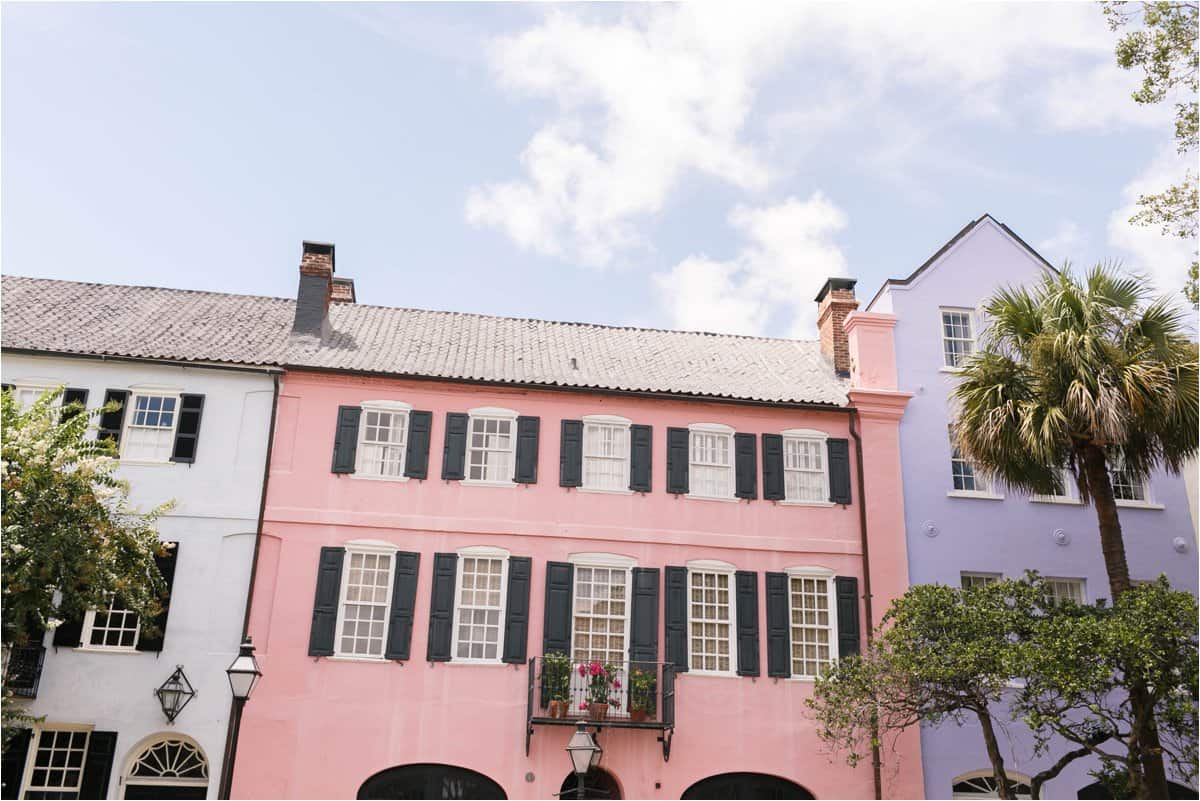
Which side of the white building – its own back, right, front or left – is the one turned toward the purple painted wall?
left

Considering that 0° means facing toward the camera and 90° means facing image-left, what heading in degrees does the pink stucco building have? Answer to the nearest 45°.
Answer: approximately 0°

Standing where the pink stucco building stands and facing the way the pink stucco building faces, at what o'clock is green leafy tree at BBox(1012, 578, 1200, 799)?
The green leafy tree is roughly at 10 o'clock from the pink stucco building.

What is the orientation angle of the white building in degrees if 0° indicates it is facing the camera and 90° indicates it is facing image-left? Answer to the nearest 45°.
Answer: approximately 0°

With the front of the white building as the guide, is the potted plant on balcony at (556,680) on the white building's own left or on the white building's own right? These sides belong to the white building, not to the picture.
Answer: on the white building's own left

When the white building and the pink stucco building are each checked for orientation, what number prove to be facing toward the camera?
2

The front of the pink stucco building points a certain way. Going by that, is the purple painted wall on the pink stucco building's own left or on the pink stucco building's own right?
on the pink stucco building's own left

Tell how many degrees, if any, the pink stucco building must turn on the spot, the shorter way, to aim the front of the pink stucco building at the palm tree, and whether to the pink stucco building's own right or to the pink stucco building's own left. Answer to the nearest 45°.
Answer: approximately 45° to the pink stucco building's own left

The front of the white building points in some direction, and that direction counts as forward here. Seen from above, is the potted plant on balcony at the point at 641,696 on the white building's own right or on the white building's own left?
on the white building's own left

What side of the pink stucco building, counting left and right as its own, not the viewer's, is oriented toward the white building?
right
